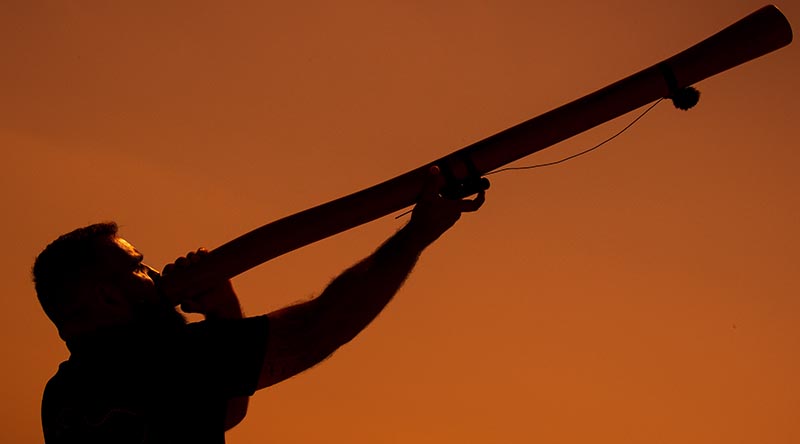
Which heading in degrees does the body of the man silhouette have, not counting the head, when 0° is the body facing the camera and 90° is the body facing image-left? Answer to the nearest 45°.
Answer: approximately 270°
